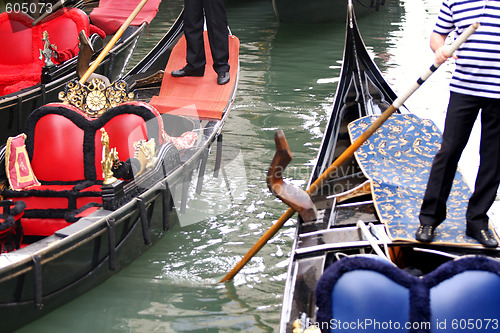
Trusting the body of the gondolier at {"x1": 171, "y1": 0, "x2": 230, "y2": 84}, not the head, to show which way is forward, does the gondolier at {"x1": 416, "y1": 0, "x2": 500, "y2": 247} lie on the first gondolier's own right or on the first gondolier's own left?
on the first gondolier's own left

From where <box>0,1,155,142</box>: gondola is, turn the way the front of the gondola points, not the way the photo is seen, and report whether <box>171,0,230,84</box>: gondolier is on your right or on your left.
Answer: on your left

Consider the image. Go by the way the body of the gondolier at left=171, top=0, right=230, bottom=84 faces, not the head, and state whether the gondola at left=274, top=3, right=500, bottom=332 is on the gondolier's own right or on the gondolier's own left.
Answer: on the gondolier's own left

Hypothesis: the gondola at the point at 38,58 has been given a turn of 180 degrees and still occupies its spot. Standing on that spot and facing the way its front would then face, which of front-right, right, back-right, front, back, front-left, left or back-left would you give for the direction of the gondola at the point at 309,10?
front

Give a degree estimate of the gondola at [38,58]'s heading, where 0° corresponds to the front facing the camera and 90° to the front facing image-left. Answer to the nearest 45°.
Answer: approximately 45°

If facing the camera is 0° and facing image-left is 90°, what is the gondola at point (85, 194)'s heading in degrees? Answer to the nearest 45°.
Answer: approximately 45°

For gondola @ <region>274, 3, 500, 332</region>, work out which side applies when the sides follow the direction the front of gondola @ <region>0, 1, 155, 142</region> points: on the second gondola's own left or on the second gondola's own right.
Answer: on the second gondola's own left

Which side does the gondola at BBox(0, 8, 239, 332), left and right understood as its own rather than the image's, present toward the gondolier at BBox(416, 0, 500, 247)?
left

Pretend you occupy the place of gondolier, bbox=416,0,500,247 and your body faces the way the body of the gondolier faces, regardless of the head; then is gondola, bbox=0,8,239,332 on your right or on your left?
on your right
